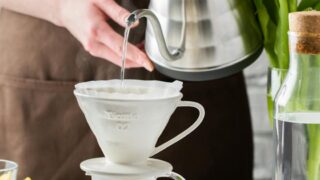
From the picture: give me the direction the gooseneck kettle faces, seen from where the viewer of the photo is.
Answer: facing the viewer and to the left of the viewer
